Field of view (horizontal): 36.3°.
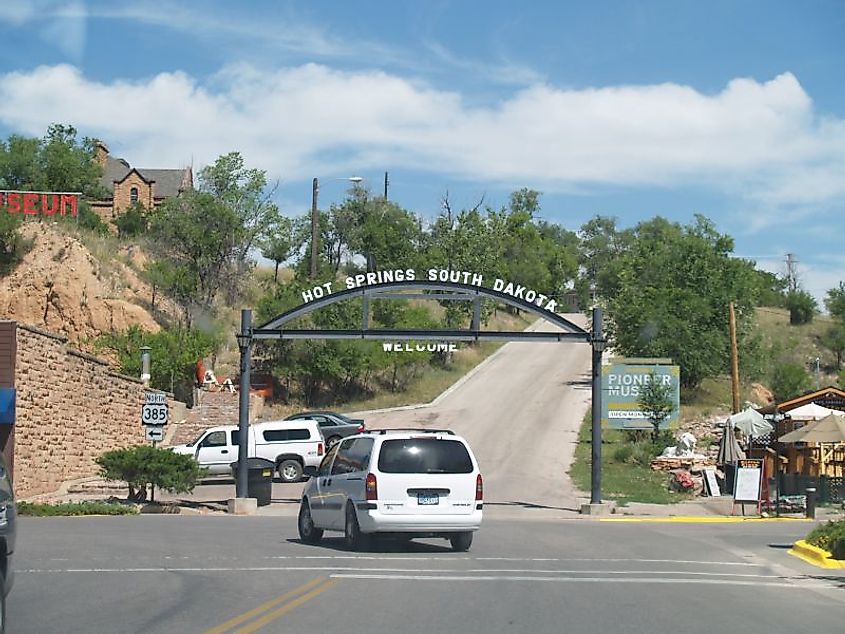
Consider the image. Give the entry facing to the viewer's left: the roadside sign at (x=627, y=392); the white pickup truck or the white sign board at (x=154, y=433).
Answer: the white pickup truck

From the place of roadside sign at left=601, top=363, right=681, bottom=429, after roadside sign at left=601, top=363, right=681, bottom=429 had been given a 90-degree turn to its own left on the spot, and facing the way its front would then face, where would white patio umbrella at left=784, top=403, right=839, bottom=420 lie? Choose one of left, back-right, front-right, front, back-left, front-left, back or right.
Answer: front-right

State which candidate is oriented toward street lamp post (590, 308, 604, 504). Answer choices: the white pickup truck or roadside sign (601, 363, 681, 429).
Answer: the roadside sign

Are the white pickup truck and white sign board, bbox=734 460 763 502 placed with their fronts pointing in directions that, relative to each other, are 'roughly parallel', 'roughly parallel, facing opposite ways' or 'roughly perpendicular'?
roughly perpendicular

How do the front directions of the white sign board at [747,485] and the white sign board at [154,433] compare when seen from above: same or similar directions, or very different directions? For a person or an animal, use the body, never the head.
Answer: same or similar directions

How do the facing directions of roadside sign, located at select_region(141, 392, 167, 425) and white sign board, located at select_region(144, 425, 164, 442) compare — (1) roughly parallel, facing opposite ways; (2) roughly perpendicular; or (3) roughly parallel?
roughly parallel

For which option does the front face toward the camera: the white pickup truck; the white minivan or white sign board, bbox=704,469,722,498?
the white sign board

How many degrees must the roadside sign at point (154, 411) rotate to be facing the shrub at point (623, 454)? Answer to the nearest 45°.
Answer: approximately 135° to its left

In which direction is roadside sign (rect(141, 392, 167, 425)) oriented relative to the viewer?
toward the camera

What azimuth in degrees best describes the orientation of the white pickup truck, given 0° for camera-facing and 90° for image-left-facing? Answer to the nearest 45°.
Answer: approximately 90°

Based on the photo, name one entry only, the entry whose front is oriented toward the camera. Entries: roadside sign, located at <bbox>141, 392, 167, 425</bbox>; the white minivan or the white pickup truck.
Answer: the roadside sign

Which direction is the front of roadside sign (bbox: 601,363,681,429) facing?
toward the camera

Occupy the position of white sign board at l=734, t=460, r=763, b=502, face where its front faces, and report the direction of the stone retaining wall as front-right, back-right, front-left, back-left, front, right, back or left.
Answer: right

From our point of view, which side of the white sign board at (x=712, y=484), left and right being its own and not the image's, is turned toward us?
front

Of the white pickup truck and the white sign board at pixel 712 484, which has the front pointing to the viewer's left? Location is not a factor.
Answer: the white pickup truck

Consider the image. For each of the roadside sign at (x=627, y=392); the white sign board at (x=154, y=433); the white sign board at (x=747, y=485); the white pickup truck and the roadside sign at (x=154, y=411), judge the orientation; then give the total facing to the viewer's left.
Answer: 1

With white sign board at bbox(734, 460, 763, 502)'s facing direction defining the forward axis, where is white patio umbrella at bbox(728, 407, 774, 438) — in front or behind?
behind

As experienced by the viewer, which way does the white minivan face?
facing away from the viewer and to the left of the viewer

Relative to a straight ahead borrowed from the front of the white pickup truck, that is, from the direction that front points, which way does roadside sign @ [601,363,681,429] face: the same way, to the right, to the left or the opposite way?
to the left

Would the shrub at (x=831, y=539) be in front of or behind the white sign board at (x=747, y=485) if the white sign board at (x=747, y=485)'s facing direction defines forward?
in front

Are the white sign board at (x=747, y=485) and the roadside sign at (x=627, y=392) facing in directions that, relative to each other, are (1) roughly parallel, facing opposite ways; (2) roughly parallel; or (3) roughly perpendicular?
roughly parallel

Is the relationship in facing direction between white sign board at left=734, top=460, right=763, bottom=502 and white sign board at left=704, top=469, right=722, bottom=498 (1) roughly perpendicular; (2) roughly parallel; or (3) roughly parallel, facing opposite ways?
roughly parallel
